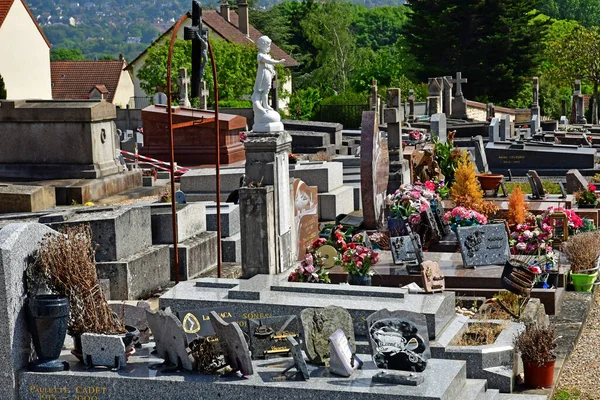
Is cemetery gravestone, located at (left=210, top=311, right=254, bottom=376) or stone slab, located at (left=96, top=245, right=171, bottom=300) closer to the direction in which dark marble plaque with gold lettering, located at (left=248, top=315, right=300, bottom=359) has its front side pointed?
the cemetery gravestone

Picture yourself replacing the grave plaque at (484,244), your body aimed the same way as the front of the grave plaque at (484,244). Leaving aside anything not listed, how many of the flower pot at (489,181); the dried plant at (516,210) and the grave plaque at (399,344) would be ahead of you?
1

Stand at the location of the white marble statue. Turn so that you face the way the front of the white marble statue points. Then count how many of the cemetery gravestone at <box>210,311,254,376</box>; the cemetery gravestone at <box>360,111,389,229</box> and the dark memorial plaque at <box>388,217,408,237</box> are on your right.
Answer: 1

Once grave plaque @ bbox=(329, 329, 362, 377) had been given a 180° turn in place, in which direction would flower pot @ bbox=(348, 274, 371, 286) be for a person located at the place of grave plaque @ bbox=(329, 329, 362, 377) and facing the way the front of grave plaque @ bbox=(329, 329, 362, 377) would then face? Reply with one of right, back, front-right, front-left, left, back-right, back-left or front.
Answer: front-right

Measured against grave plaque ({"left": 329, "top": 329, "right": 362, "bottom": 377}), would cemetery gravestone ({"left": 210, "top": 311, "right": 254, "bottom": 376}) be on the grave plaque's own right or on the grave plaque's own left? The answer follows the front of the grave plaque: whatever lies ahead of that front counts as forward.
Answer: on the grave plaque's own right

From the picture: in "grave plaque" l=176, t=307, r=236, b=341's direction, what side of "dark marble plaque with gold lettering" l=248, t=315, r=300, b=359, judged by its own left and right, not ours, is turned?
right

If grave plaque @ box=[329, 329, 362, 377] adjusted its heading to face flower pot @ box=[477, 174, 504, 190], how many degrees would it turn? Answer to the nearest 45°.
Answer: approximately 135° to its left

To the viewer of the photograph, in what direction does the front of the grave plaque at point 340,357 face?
facing the viewer and to the right of the viewer

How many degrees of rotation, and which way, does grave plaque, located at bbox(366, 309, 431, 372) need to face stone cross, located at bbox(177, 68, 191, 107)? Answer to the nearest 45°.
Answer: approximately 180°
